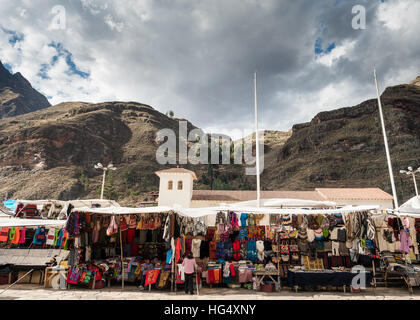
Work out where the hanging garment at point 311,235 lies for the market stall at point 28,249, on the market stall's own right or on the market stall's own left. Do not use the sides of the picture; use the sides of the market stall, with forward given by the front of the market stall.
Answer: on the market stall's own left

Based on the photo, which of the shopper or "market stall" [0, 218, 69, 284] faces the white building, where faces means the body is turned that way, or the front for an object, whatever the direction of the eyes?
the shopper

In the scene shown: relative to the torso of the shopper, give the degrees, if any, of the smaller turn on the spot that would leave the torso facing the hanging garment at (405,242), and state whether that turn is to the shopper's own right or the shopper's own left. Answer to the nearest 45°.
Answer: approximately 90° to the shopper's own right

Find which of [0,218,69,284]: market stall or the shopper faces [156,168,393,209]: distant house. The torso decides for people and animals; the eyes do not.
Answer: the shopper

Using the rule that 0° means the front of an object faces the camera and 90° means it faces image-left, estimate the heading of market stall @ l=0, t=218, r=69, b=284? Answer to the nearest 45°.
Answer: approximately 0°

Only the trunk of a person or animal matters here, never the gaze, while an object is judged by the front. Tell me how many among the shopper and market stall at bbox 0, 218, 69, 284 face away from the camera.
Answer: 1

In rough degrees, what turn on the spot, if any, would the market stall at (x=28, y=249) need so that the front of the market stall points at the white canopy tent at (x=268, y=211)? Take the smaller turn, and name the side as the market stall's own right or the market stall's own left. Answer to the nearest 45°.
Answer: approximately 45° to the market stall's own left

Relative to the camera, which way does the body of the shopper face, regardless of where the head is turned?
away from the camera

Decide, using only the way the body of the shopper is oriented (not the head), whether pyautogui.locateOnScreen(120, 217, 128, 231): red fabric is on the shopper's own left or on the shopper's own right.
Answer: on the shopper's own left

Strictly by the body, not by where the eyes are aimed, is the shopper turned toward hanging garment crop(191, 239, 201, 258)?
yes

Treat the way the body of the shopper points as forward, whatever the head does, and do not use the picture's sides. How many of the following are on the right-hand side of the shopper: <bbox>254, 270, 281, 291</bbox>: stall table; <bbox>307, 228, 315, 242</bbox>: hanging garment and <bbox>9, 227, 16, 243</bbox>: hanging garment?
2
